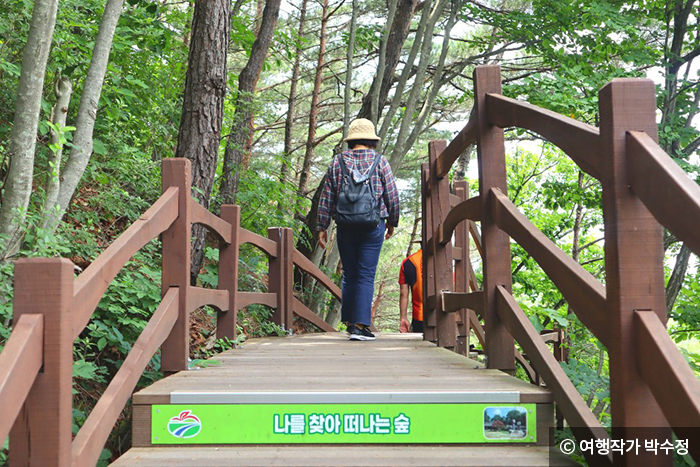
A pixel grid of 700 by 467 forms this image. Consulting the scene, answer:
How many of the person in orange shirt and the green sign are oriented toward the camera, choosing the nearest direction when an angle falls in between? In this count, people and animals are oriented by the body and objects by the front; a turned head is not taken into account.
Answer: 1

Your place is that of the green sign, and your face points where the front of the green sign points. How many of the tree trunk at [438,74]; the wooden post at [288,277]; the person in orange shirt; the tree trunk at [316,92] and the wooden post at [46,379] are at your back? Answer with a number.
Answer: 4

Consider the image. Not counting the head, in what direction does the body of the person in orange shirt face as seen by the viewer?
away from the camera

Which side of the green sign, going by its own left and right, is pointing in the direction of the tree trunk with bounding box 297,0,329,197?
back

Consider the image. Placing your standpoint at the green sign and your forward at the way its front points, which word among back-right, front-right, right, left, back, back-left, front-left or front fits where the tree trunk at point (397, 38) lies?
back

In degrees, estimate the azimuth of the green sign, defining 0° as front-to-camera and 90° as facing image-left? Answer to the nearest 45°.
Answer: approximately 0°

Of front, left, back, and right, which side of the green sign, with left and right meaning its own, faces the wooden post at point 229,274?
back

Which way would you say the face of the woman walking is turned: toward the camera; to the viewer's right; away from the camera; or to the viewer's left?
away from the camera
